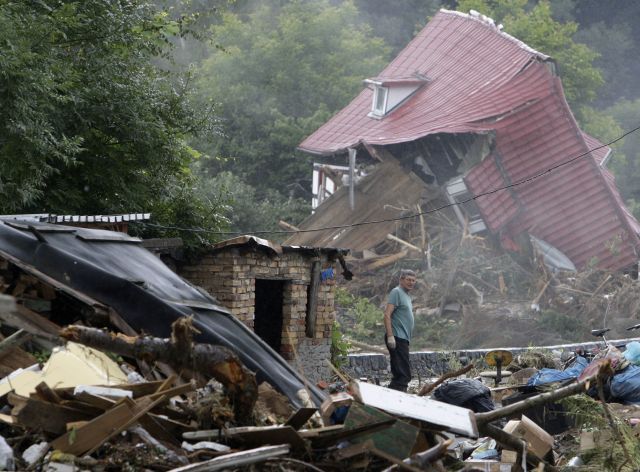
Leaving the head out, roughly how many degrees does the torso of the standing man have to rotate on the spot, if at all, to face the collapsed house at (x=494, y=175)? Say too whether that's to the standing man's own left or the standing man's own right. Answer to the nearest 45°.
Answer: approximately 135° to the standing man's own left

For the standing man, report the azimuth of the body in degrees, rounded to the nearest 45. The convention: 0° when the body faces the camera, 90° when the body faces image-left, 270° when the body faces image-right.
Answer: approximately 315°

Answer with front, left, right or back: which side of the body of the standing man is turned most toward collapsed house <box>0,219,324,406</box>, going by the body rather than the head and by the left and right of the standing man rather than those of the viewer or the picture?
right

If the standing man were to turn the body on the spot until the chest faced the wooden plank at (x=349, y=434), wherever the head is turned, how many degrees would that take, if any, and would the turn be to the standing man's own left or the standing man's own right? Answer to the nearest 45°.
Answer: approximately 45° to the standing man's own right

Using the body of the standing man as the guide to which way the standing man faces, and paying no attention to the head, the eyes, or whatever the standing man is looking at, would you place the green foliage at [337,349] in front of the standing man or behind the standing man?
behind

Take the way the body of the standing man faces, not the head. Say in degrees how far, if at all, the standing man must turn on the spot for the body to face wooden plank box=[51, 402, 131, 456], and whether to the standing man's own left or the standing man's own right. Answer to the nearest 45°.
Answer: approximately 45° to the standing man's own right

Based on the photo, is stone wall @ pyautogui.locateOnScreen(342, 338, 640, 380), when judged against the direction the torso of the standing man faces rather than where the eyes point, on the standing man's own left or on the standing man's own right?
on the standing man's own left

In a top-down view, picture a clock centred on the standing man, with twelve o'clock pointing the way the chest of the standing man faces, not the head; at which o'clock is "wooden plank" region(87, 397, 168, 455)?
The wooden plank is roughly at 2 o'clock from the standing man.

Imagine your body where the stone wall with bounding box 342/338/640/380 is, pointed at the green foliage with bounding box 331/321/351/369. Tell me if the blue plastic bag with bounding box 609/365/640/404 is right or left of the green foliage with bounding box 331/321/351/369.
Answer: left

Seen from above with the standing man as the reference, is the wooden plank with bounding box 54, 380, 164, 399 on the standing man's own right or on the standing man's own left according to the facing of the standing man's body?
on the standing man's own right
